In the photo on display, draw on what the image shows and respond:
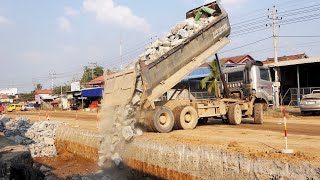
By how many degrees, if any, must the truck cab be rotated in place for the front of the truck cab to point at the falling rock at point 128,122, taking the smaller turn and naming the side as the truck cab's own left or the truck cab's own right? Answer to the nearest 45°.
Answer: approximately 180°

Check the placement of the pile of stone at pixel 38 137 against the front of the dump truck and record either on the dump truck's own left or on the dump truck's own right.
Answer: on the dump truck's own left

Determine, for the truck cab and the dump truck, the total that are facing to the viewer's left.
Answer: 0

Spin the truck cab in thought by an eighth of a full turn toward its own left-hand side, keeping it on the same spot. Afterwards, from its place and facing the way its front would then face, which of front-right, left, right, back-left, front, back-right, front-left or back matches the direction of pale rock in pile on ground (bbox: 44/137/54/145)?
left

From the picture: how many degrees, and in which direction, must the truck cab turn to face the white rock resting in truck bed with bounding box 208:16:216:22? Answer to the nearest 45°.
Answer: approximately 180°

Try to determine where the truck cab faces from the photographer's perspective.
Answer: facing away from the viewer and to the right of the viewer

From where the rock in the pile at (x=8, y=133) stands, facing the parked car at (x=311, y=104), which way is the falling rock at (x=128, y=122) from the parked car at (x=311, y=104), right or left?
right

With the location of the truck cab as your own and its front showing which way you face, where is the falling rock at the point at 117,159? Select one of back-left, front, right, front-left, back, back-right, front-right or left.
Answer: back

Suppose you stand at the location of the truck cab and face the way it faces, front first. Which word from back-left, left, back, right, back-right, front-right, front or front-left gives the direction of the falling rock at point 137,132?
back

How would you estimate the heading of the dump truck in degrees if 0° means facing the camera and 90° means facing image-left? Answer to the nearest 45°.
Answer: approximately 225°

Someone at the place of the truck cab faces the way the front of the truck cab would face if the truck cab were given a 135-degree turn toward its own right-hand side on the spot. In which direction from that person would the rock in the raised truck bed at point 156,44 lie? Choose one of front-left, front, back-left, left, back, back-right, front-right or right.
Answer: front-right
